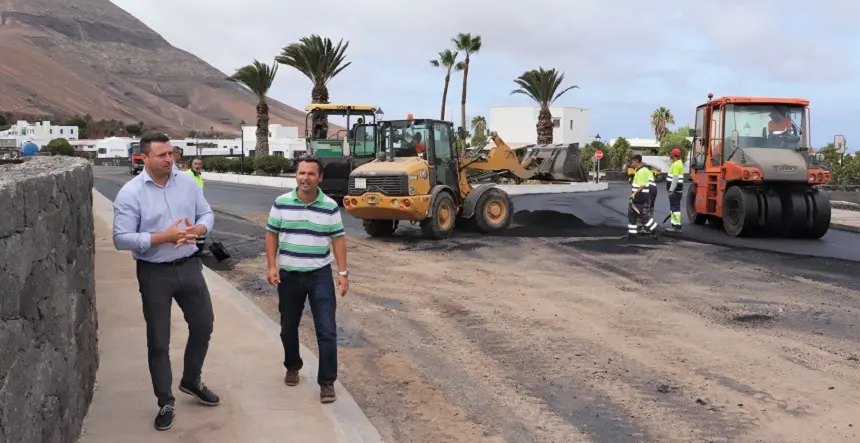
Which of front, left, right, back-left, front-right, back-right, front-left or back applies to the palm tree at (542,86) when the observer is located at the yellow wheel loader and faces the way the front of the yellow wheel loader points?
front-left

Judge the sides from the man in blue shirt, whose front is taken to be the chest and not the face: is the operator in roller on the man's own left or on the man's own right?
on the man's own left

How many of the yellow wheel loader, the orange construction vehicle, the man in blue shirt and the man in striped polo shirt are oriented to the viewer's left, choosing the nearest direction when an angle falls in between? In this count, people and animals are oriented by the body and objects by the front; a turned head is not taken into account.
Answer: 0

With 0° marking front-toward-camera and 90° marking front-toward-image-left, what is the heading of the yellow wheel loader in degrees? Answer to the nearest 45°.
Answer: approximately 225°

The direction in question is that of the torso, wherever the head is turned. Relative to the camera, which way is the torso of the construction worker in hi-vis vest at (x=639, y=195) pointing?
to the viewer's left

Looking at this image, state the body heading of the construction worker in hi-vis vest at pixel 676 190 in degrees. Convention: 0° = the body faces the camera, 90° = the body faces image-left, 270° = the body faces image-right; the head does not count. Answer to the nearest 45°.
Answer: approximately 90°

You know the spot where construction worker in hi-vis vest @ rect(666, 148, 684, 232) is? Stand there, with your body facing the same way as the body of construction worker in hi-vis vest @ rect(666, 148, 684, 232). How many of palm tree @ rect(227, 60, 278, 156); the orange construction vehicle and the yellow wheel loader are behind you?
1

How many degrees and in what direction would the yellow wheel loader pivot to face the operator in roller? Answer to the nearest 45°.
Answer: approximately 45° to its right

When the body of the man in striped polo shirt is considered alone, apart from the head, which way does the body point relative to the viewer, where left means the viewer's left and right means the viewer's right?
facing the viewer

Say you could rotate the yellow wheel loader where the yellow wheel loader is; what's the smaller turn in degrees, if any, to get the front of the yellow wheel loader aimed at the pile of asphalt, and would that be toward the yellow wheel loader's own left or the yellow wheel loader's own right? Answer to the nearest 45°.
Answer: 0° — it already faces it

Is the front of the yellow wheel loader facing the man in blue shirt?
no

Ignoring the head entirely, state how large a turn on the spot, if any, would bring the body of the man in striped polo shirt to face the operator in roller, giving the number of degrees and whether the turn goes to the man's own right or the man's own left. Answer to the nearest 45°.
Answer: approximately 135° to the man's own left

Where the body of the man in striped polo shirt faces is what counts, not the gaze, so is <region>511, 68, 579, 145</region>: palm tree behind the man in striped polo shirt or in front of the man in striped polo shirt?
behind

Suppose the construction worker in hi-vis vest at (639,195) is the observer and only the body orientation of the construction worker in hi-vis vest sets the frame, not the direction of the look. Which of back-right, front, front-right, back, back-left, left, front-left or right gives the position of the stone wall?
left

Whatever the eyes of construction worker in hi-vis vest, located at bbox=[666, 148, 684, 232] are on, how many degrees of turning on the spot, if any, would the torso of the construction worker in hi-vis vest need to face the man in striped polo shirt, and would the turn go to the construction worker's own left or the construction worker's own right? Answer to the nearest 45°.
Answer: approximately 90° to the construction worker's own left
